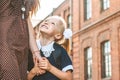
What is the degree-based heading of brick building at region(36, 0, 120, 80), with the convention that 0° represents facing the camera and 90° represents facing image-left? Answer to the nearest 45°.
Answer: approximately 45°

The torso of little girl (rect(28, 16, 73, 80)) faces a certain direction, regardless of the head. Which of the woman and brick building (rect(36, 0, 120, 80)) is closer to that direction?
the woman

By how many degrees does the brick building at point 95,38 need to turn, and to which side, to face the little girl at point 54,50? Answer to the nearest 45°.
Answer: approximately 45° to its left
